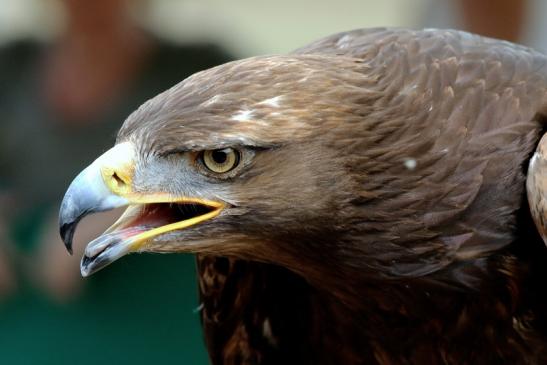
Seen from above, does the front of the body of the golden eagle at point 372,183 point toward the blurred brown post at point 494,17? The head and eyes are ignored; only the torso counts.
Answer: no

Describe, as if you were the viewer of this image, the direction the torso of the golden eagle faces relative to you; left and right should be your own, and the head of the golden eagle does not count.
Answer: facing to the left of the viewer
